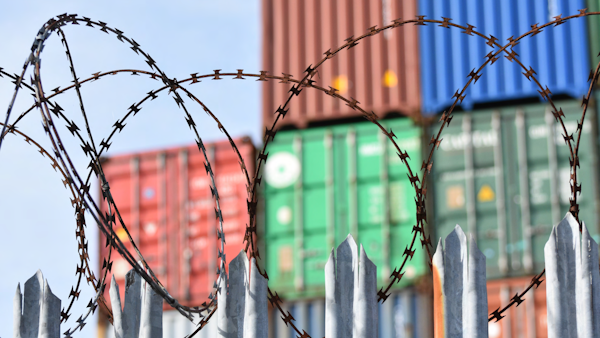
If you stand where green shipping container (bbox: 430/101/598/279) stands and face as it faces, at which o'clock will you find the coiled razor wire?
The coiled razor wire is roughly at 12 o'clock from the green shipping container.

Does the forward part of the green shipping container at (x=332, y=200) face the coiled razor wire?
yes

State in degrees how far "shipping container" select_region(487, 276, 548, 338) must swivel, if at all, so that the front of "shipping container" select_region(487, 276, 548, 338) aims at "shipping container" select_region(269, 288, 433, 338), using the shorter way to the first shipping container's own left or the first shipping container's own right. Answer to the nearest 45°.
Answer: approximately 90° to the first shipping container's own right

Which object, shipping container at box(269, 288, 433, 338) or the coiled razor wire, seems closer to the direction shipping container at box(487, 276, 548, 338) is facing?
the coiled razor wire

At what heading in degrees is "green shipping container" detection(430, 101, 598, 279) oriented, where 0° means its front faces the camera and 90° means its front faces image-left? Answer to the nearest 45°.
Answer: approximately 0°

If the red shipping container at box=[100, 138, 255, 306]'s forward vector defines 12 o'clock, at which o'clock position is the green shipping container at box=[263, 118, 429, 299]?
The green shipping container is roughly at 10 o'clock from the red shipping container.
